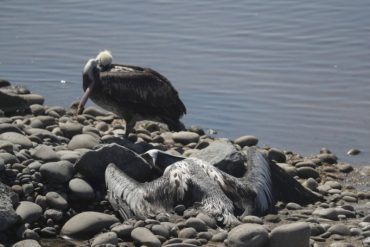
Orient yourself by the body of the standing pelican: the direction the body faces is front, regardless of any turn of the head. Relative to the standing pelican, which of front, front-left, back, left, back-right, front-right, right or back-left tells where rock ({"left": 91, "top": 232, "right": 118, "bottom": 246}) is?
left

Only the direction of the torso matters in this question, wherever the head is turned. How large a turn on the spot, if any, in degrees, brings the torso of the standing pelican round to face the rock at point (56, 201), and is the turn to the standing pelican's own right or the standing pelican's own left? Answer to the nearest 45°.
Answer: approximately 90° to the standing pelican's own left

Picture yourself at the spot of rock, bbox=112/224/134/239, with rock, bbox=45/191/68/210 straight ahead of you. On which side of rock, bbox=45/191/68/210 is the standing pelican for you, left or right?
right

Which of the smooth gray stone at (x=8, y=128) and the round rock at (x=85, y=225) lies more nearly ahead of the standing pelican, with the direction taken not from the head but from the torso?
the smooth gray stone

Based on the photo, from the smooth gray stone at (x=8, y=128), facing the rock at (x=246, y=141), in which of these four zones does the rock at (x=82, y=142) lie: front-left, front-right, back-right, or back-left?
front-right

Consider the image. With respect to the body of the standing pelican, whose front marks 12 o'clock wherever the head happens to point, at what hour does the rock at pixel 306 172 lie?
The rock is roughly at 7 o'clock from the standing pelican.

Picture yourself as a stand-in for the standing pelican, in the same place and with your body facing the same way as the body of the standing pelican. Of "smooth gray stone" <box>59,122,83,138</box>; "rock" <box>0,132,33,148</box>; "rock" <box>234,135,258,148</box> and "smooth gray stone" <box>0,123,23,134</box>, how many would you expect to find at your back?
1

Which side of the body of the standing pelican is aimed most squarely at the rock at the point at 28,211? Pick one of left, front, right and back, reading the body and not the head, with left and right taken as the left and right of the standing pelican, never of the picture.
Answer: left

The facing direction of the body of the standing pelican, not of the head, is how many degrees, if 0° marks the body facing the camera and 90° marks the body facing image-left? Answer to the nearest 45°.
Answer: approximately 90°

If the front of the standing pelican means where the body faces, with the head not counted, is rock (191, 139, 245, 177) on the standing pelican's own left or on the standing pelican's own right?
on the standing pelican's own left

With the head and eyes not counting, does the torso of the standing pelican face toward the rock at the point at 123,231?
no

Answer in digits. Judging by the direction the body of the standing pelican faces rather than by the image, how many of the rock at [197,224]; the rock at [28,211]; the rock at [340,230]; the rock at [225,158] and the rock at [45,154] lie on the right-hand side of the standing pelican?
0

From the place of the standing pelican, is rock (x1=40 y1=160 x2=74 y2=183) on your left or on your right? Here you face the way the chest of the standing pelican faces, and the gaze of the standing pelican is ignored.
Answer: on your left

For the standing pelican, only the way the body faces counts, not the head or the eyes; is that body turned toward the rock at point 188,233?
no
